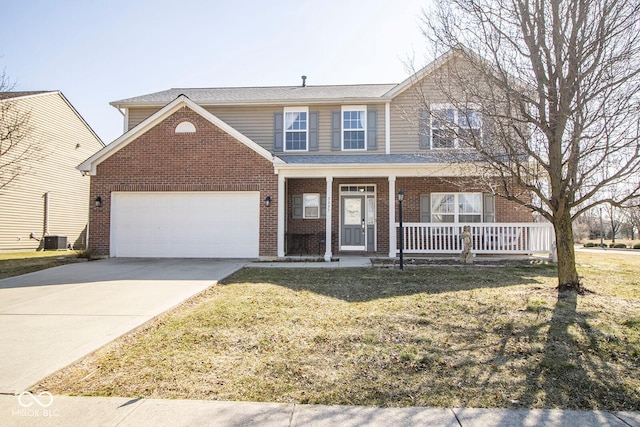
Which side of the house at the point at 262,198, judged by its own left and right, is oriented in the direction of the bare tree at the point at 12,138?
right

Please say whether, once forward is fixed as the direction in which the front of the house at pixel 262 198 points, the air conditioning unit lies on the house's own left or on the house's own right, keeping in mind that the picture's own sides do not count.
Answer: on the house's own right

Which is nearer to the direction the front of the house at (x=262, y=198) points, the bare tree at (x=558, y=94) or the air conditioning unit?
the bare tree

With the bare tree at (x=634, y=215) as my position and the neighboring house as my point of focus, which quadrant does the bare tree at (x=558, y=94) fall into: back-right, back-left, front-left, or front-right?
front-left

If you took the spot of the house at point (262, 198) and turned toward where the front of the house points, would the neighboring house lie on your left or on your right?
on your right

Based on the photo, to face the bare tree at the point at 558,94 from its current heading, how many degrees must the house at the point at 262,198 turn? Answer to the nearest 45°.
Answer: approximately 45° to its left

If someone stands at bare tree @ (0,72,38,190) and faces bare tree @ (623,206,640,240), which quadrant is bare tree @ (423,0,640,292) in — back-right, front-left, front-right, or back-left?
front-right

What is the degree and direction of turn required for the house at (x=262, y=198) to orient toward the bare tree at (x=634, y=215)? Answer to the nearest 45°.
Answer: approximately 90° to its left

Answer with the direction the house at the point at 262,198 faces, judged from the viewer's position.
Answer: facing the viewer
